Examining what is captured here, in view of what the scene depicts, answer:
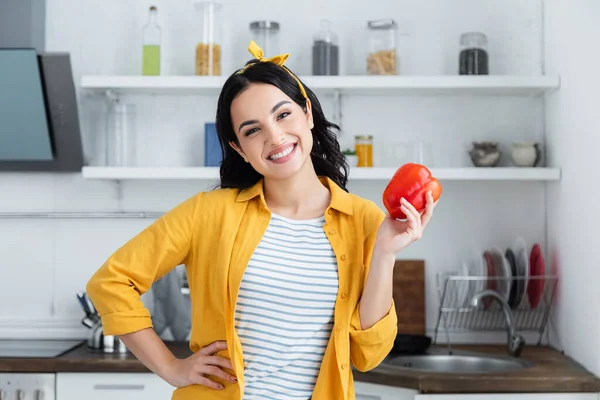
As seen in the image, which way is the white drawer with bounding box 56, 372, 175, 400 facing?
toward the camera

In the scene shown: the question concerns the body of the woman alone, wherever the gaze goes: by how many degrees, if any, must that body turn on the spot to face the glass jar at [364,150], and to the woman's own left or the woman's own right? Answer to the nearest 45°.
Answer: approximately 180°

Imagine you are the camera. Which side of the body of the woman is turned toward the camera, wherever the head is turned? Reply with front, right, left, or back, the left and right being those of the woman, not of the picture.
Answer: front

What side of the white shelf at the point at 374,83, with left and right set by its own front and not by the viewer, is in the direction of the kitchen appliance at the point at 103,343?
right

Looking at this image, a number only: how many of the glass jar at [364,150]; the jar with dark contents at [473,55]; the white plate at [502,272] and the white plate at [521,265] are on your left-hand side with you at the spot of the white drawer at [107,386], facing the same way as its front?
4

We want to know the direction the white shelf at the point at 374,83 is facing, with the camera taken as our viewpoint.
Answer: facing the viewer
